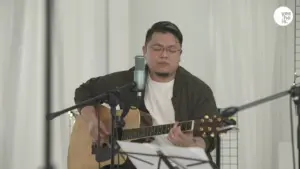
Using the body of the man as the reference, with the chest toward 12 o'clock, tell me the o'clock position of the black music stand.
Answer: The black music stand is roughly at 12 o'clock from the man.

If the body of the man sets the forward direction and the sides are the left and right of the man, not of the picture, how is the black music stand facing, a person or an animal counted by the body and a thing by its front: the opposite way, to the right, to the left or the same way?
the opposite way

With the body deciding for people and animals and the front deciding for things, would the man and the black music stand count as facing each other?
yes

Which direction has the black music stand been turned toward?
away from the camera

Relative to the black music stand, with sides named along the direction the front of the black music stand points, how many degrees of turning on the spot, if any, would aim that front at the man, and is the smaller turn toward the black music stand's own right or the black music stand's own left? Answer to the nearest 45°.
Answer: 0° — it already faces them

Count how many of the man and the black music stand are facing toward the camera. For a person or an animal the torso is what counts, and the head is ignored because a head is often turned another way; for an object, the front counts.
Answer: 1
